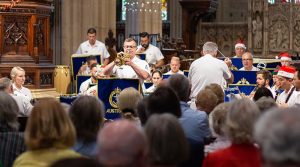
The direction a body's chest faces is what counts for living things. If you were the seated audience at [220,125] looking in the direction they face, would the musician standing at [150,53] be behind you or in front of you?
in front

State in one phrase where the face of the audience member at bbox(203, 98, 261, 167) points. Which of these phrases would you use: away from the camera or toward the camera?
away from the camera

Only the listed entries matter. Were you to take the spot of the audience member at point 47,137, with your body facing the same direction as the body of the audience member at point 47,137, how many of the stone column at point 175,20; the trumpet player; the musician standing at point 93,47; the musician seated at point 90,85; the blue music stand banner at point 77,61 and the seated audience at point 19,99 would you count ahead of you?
6

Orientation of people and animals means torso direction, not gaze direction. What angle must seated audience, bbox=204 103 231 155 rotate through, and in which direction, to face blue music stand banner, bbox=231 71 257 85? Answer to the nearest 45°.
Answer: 0° — they already face it

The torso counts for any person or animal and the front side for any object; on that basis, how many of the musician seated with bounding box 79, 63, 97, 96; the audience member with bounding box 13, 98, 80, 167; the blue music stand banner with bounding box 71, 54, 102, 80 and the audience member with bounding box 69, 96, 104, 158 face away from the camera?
2

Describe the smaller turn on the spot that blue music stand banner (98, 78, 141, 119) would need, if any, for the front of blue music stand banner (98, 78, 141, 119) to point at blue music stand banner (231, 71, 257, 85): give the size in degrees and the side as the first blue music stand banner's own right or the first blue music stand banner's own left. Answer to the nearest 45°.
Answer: approximately 135° to the first blue music stand banner's own left

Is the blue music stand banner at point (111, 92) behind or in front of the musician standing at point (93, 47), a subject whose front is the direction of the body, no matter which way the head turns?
in front

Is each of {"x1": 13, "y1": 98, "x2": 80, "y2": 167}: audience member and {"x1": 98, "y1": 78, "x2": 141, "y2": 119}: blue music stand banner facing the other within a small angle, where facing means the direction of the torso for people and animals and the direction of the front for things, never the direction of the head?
yes

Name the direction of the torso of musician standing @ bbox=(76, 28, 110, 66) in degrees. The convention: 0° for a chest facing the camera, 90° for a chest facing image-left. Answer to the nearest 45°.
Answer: approximately 0°

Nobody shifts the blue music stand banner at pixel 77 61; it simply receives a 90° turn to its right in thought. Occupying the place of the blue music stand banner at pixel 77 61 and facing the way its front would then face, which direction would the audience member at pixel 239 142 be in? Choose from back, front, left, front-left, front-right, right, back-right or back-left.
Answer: left

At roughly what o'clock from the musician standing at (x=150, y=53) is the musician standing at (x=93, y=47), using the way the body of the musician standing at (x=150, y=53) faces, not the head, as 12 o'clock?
the musician standing at (x=93, y=47) is roughly at 2 o'clock from the musician standing at (x=150, y=53).

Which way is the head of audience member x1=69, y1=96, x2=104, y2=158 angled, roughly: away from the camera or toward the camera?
away from the camera

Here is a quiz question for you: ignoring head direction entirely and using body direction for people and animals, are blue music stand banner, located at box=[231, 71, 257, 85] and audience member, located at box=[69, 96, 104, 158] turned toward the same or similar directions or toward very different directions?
very different directions

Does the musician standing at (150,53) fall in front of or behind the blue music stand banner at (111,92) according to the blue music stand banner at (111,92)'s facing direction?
behind

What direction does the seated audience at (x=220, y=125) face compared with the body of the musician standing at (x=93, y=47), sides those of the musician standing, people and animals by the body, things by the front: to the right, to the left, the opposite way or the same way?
the opposite way

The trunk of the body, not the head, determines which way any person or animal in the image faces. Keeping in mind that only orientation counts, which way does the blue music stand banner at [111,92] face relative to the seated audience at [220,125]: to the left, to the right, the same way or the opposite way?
the opposite way

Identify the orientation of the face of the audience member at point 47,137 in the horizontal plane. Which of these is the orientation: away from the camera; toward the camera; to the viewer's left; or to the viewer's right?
away from the camera

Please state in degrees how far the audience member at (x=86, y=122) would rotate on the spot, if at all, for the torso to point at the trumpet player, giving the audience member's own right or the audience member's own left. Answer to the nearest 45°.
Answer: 0° — they already face them

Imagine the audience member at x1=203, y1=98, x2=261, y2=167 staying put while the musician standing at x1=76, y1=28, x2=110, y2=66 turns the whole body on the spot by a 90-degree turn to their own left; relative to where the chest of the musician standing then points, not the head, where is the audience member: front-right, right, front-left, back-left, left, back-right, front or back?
right

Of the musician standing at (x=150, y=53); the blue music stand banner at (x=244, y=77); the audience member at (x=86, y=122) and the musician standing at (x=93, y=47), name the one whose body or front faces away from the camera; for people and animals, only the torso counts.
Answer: the audience member
